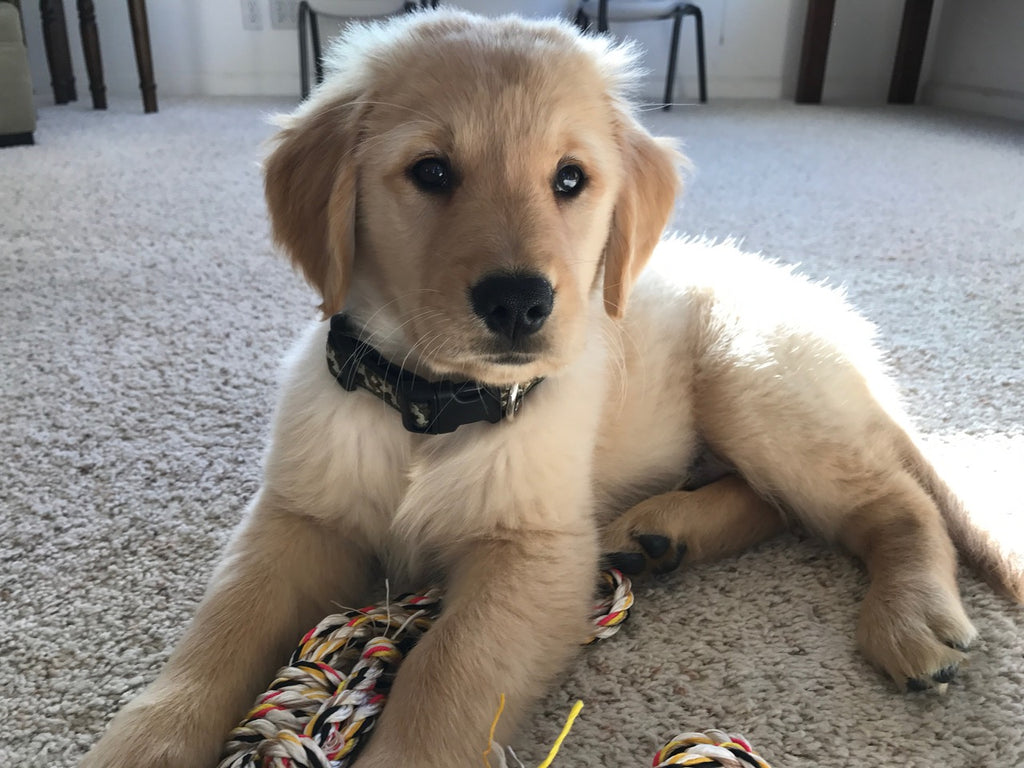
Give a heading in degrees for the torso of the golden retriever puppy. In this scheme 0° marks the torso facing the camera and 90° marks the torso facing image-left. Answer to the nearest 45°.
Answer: approximately 45°
